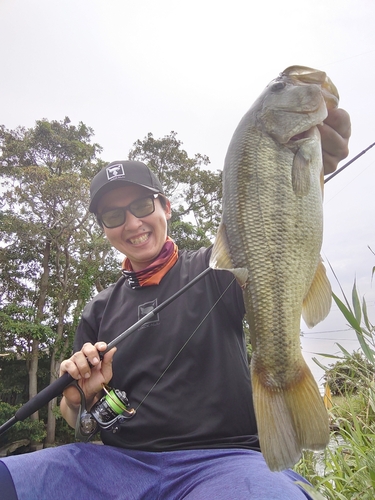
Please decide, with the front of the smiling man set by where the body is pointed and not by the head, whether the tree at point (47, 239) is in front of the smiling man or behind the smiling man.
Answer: behind

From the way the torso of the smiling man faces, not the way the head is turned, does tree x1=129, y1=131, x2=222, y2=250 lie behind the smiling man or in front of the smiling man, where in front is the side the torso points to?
behind

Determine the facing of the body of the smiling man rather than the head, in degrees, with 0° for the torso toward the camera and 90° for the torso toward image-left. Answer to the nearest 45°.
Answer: approximately 0°
